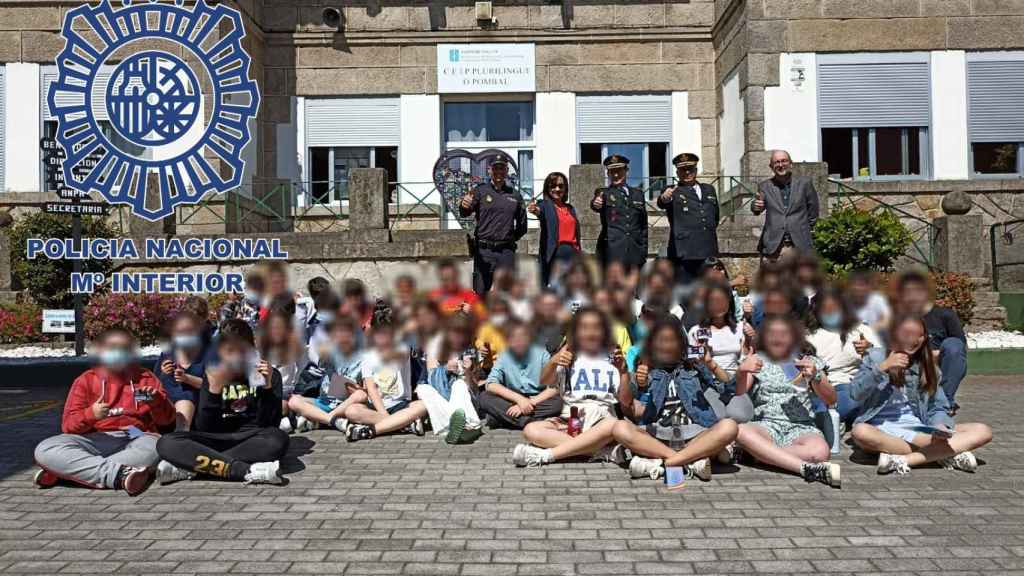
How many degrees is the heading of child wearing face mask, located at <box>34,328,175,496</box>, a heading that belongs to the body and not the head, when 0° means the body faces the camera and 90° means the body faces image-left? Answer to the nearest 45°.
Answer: approximately 0°

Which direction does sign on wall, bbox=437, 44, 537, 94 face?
toward the camera

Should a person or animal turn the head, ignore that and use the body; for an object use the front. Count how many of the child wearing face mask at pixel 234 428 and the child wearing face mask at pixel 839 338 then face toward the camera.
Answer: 2

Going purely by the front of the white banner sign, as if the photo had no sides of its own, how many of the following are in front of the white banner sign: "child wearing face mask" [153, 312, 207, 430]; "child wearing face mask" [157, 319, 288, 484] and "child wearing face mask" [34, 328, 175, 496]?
3

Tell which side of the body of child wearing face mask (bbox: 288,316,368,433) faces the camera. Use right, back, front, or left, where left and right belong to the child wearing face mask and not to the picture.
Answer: front

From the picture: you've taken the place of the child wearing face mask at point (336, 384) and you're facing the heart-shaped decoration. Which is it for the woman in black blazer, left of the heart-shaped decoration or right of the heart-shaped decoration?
right

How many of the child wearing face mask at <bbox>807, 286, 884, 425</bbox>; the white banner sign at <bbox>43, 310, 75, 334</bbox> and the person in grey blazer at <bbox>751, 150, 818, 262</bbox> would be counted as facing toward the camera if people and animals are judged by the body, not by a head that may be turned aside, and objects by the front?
3

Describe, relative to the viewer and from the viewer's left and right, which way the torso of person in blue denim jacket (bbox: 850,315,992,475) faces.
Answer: facing the viewer

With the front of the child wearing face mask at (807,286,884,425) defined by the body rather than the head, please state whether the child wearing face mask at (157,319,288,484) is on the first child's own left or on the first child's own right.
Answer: on the first child's own right
